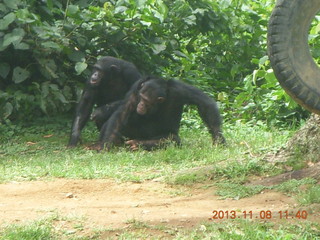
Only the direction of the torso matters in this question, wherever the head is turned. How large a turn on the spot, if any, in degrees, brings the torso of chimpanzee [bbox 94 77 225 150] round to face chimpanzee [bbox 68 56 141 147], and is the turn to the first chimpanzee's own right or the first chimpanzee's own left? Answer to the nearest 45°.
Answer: approximately 90° to the first chimpanzee's own right

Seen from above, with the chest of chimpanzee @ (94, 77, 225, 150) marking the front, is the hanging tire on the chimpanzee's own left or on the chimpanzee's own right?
on the chimpanzee's own left

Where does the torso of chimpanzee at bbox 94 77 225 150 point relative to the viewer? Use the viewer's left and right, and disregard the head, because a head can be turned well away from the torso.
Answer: facing the viewer and to the left of the viewer
